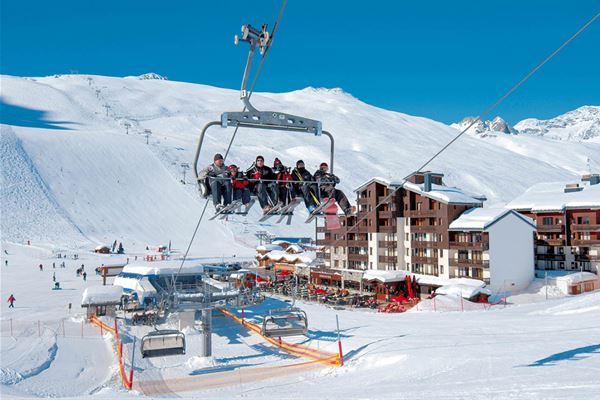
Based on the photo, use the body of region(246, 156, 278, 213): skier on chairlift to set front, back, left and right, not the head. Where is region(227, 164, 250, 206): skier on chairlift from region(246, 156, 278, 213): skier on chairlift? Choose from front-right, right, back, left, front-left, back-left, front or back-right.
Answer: front-right

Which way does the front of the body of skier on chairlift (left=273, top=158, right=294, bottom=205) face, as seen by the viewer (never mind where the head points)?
toward the camera

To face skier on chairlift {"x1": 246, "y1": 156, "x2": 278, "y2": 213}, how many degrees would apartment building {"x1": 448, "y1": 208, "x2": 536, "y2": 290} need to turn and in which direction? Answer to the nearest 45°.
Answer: approximately 45° to its left

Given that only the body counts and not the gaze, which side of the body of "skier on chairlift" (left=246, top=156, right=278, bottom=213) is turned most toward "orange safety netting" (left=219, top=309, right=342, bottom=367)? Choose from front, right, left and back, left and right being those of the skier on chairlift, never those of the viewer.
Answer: back

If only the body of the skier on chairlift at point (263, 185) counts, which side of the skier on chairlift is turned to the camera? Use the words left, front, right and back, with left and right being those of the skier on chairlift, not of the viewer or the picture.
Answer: front

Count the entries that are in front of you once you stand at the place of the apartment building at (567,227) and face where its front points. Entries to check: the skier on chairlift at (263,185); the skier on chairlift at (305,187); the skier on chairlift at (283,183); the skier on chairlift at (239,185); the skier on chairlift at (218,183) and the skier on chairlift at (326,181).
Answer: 6

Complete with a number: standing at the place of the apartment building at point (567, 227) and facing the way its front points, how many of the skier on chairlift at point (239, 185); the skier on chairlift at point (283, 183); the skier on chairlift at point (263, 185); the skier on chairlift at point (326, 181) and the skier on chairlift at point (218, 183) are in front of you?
5
